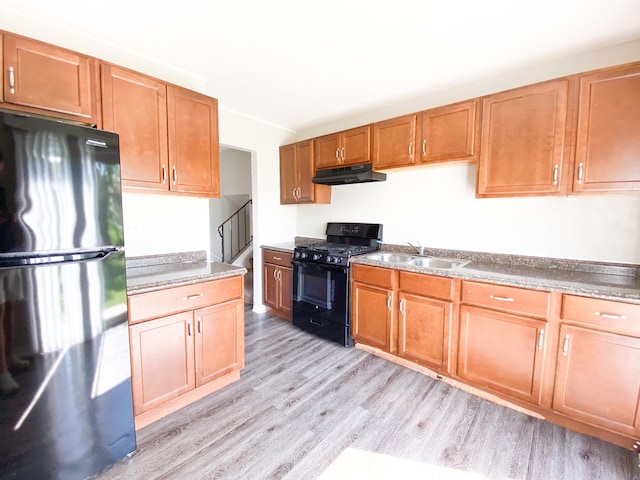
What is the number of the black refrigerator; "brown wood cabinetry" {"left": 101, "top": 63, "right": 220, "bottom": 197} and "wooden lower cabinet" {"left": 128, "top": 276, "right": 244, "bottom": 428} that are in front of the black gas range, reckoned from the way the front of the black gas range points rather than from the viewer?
3

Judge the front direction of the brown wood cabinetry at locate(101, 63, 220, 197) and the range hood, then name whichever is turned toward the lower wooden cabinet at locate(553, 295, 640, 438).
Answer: the brown wood cabinetry

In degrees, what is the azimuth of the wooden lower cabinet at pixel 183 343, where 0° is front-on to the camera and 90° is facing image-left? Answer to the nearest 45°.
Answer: approximately 315°

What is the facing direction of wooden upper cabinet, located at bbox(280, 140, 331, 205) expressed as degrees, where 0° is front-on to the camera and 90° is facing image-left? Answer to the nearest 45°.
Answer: approximately 45°

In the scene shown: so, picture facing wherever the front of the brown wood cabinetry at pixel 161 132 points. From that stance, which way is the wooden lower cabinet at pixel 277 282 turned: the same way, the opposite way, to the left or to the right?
to the right

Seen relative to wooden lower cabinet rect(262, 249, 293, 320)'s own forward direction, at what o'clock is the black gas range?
The black gas range is roughly at 9 o'clock from the wooden lower cabinet.

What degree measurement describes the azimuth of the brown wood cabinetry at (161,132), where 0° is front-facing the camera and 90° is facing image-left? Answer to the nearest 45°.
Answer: approximately 315°
